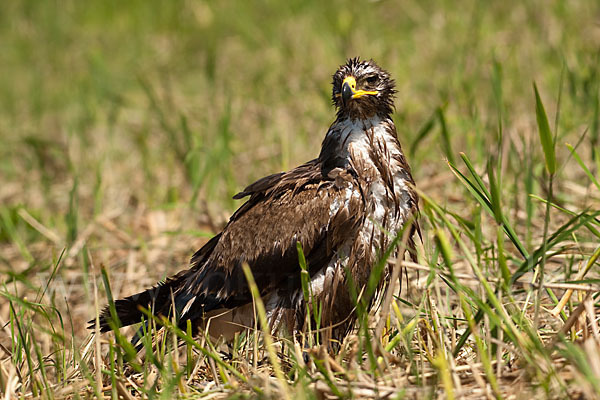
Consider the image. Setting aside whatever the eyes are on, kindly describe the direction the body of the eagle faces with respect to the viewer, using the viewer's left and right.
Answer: facing the viewer and to the right of the viewer

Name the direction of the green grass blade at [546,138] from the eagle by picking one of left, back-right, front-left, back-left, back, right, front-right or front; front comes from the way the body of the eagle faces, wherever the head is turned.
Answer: front
